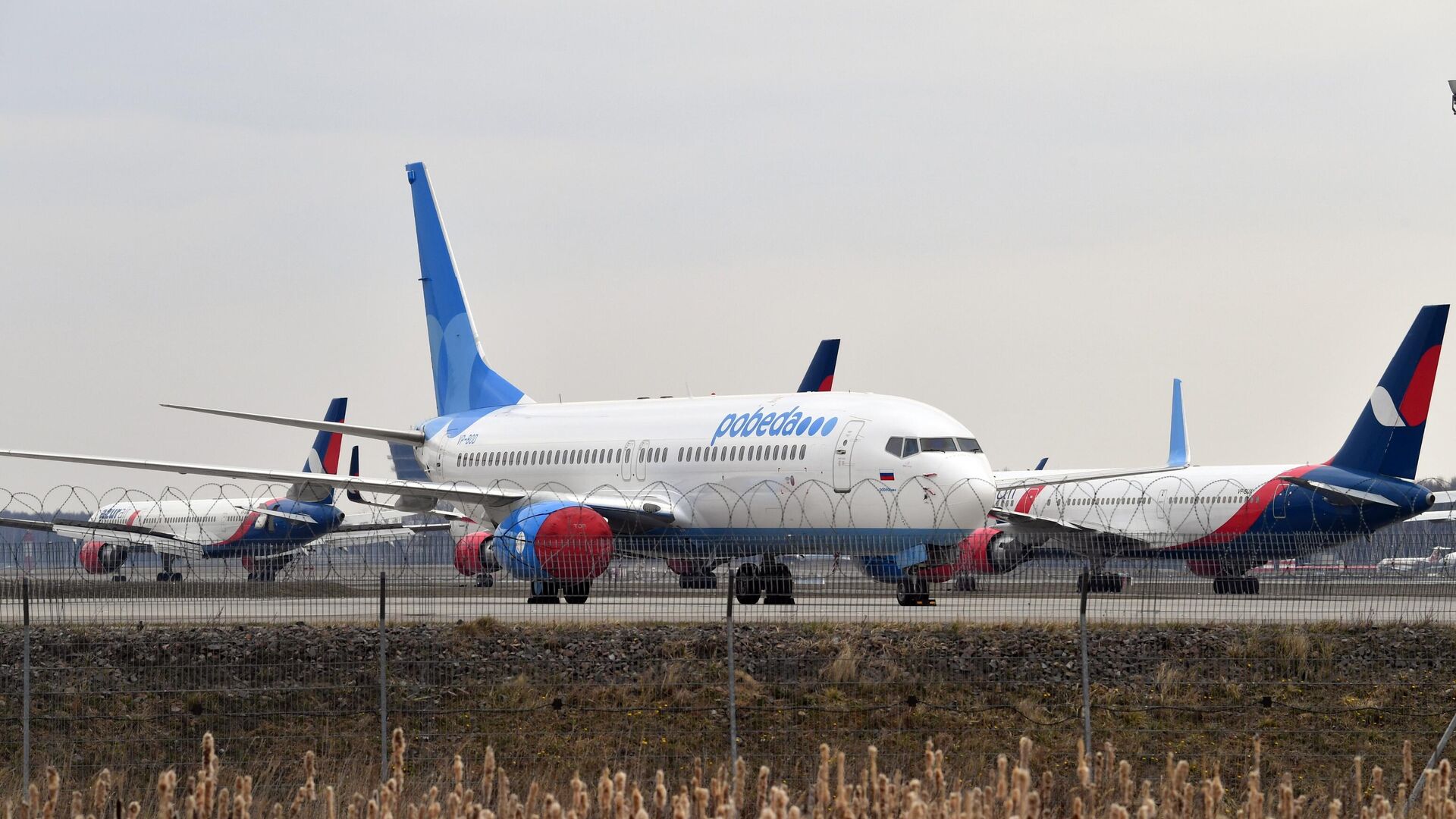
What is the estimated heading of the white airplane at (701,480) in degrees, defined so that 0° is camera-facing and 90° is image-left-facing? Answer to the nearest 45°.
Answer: approximately 315°

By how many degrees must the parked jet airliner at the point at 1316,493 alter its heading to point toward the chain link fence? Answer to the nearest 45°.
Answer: approximately 135° to its left

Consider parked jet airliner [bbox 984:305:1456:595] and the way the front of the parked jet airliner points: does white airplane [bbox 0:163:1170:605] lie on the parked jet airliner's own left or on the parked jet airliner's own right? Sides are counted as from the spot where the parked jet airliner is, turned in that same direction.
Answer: on the parked jet airliner's own left

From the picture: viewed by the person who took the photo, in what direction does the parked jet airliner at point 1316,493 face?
facing away from the viewer and to the left of the viewer

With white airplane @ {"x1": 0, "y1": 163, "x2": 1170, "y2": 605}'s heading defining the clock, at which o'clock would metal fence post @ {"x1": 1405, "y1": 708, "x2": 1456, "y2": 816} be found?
The metal fence post is roughly at 1 o'clock from the white airplane.

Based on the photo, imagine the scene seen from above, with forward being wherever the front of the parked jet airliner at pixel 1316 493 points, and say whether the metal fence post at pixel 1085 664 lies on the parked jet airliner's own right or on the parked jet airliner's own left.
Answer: on the parked jet airliner's own left

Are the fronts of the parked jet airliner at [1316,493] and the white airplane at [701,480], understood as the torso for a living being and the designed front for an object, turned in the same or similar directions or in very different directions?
very different directions

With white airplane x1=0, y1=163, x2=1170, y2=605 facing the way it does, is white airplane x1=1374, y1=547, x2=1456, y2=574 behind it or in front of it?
in front
